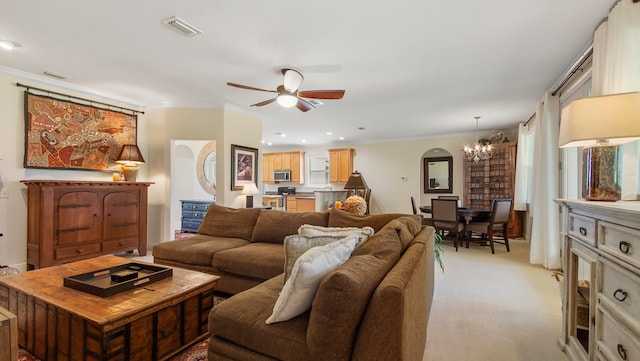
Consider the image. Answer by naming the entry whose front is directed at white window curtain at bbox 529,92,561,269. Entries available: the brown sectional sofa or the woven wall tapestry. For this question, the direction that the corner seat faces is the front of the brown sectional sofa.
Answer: the woven wall tapestry

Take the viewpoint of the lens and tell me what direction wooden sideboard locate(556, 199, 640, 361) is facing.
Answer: facing the viewer and to the left of the viewer

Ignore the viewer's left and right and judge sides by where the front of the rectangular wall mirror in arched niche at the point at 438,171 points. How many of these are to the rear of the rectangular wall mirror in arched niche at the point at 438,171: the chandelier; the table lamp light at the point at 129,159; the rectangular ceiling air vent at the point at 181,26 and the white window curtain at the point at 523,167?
0

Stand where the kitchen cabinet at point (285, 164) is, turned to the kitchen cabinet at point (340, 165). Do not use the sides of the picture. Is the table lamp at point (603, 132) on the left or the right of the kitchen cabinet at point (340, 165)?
right

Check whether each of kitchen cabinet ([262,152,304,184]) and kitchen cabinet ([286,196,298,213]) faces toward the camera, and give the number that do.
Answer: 2

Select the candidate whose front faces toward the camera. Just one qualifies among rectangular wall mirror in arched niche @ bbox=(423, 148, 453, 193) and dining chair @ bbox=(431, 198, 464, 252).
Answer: the rectangular wall mirror in arched niche

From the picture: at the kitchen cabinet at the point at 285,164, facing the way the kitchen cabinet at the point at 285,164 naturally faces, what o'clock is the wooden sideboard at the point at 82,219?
The wooden sideboard is roughly at 1 o'clock from the kitchen cabinet.

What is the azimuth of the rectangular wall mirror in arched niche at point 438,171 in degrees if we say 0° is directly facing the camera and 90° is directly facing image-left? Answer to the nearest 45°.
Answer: approximately 0°

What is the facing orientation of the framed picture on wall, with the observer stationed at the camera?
facing the viewer and to the right of the viewer

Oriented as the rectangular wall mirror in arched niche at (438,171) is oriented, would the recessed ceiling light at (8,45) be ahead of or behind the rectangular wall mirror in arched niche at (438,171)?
ahead

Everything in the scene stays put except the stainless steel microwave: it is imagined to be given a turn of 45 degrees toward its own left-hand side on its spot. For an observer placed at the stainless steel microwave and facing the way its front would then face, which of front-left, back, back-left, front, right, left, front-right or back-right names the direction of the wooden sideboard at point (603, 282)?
front-right

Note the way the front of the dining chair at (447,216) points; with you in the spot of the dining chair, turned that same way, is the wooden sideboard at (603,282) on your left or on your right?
on your right

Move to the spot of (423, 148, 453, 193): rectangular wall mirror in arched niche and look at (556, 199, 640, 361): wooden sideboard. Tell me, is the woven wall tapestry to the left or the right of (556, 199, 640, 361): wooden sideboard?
right

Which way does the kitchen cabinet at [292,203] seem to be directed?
toward the camera

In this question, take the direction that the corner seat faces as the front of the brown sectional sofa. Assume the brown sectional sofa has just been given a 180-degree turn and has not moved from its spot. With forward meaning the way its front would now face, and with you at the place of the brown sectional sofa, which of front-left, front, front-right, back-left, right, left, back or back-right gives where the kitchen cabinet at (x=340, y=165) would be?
front-left

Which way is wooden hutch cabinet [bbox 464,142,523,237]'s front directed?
toward the camera

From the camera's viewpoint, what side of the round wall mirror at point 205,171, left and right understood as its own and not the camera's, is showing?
front

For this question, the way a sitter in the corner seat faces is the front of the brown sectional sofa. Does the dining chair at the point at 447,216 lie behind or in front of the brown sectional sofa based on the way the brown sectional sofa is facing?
behind

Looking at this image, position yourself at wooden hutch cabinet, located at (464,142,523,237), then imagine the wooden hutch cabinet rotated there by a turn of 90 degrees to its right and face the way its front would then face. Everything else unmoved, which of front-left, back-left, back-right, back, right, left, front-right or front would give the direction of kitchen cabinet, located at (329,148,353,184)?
front

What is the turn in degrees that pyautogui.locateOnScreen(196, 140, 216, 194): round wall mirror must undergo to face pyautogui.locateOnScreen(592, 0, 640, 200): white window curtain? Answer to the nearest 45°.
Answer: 0° — it already faces it
